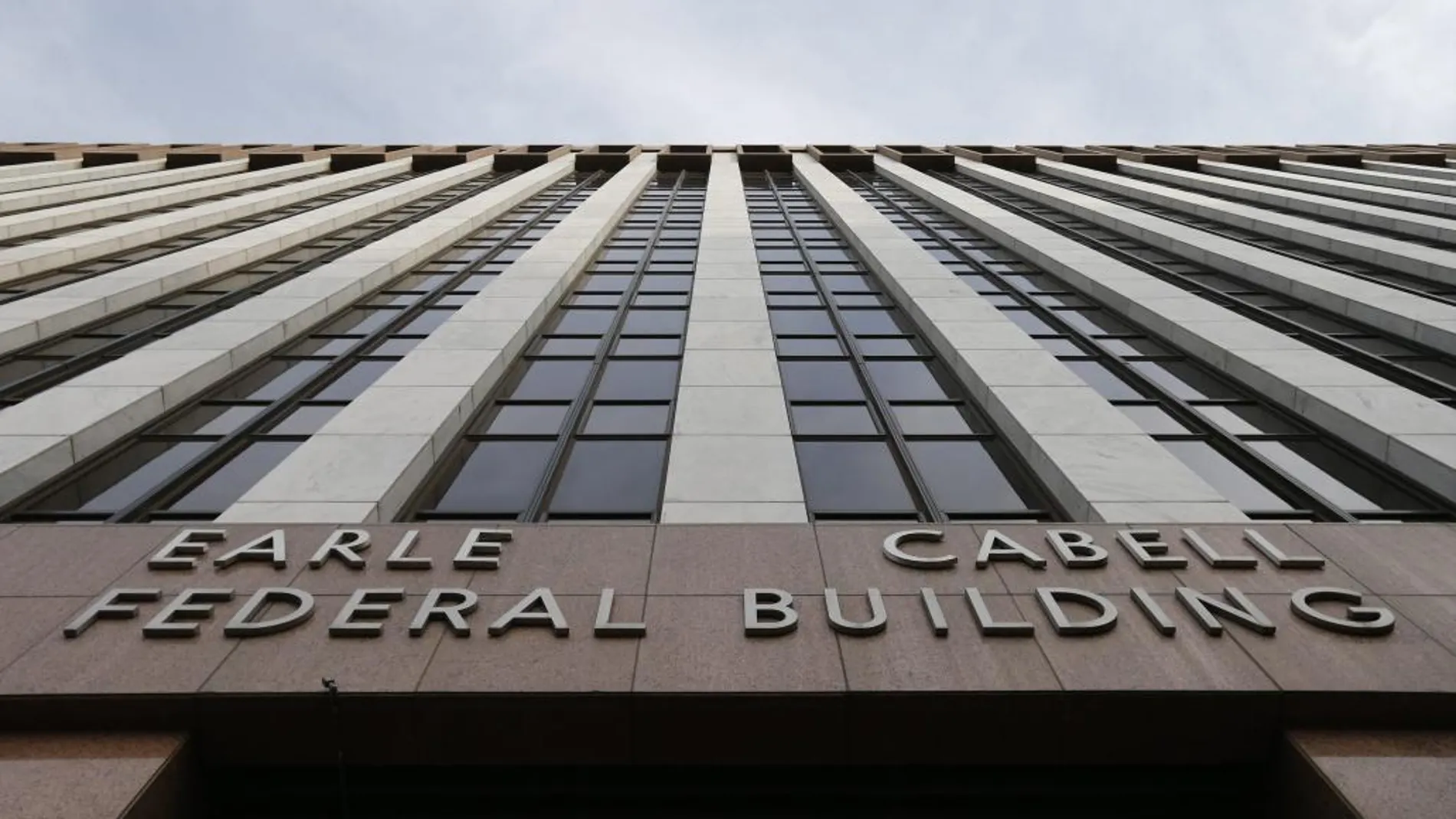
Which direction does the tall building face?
toward the camera
